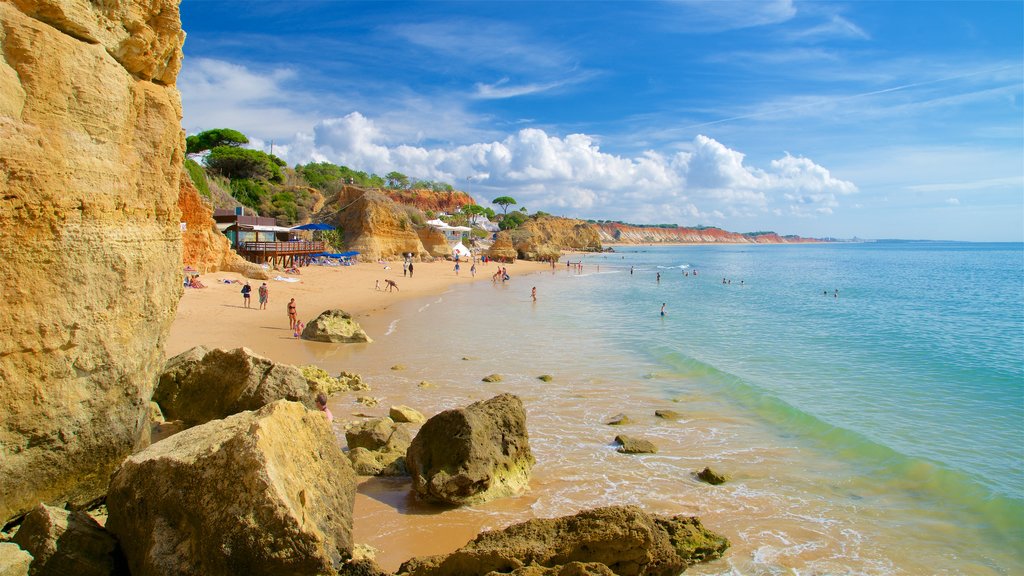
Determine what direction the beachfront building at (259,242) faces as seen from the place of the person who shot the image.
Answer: facing the viewer and to the right of the viewer

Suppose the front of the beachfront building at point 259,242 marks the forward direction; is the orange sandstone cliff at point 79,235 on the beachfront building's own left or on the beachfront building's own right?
on the beachfront building's own right

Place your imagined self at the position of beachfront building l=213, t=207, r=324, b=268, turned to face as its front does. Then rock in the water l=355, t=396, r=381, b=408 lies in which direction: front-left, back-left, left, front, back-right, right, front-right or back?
front-right

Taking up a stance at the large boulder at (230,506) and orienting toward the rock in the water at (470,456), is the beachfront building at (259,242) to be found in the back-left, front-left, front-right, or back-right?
front-left

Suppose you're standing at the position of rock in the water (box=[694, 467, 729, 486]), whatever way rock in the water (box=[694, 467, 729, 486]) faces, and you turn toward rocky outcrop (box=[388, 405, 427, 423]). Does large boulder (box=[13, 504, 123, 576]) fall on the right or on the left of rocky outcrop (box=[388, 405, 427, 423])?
left

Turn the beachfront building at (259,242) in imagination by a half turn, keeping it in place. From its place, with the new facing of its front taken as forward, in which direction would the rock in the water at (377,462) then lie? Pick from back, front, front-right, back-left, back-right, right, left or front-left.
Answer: back-left

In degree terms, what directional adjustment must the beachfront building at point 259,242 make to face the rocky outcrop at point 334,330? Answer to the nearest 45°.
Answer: approximately 45° to its right

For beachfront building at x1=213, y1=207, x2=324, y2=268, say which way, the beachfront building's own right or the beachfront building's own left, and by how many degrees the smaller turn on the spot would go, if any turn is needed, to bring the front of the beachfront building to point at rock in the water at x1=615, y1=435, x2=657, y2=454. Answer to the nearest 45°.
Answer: approximately 45° to the beachfront building's own right

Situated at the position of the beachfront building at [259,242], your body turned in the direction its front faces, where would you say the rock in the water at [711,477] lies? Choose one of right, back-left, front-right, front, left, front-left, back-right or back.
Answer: front-right

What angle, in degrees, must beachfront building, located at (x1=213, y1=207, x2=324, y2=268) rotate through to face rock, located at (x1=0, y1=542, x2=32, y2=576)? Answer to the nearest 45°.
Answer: approximately 45° to its right

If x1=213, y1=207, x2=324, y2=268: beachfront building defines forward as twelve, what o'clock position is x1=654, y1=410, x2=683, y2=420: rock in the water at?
The rock in the water is roughly at 1 o'clock from the beachfront building.
